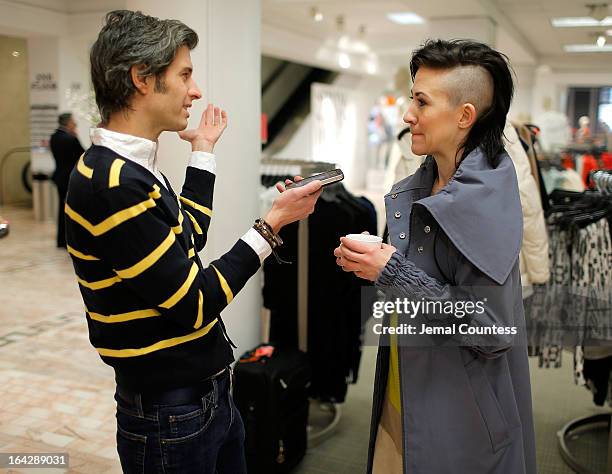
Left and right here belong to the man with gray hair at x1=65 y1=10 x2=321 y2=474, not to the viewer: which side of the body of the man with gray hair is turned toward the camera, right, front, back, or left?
right

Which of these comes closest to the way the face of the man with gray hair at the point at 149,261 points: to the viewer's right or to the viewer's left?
to the viewer's right

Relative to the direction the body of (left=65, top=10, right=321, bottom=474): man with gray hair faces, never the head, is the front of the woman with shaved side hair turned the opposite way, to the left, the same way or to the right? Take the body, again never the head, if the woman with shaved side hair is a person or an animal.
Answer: the opposite way

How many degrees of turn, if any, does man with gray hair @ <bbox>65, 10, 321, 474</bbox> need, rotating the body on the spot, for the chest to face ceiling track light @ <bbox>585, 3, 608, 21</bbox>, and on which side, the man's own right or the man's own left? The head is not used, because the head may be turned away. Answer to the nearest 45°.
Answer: approximately 45° to the man's own left

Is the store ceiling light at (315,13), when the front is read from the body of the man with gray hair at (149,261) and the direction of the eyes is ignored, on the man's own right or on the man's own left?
on the man's own left

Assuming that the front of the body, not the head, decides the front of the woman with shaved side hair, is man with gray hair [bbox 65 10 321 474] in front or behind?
in front

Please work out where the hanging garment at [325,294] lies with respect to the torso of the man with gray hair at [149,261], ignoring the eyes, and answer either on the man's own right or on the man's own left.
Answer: on the man's own left

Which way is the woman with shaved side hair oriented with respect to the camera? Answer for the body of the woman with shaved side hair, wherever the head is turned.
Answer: to the viewer's left

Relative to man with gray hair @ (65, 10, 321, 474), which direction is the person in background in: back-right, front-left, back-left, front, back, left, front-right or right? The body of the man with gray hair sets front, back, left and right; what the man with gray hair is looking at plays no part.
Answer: left

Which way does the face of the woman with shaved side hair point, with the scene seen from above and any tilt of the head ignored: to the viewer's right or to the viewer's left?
to the viewer's left

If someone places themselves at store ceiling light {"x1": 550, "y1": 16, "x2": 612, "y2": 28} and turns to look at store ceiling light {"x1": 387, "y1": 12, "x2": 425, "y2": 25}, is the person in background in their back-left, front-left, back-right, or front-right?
front-left

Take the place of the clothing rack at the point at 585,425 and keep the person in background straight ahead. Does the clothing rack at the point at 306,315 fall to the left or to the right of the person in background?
left

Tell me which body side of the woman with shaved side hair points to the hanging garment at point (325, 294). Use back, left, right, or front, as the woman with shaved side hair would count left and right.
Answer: right

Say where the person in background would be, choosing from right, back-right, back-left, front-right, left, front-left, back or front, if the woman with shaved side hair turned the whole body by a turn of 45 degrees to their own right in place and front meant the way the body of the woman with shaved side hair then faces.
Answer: front

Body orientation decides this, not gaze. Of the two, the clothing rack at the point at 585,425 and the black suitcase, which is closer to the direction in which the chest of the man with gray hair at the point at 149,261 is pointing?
the clothing rack

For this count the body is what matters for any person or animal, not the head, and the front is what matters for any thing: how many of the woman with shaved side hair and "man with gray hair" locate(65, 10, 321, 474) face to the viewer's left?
1
